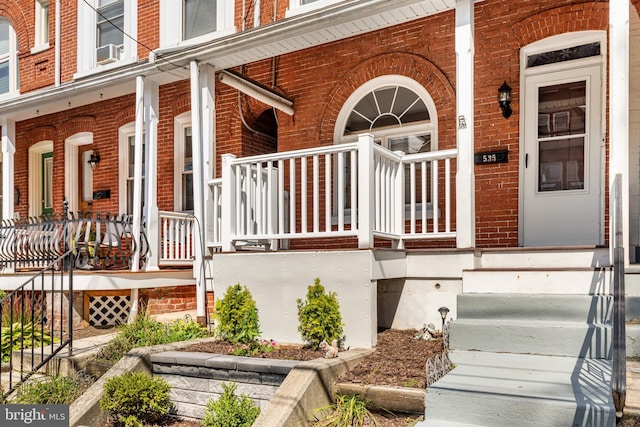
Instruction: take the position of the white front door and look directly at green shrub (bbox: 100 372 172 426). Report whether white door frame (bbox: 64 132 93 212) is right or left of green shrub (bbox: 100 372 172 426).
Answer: right

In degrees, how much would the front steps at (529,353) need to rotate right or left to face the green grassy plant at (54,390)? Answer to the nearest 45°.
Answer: approximately 90° to its right

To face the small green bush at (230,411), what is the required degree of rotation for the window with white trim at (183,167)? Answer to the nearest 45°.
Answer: approximately 45° to its left

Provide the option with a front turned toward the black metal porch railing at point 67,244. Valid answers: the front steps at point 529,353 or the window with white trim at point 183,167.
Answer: the window with white trim

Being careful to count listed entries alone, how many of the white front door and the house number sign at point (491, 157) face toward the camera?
2

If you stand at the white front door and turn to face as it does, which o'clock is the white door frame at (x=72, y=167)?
The white door frame is roughly at 3 o'clock from the white front door.

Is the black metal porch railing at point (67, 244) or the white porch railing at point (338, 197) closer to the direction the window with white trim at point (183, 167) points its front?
the black metal porch railing

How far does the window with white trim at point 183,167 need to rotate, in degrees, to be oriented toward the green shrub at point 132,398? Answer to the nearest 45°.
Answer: approximately 45° to its left
